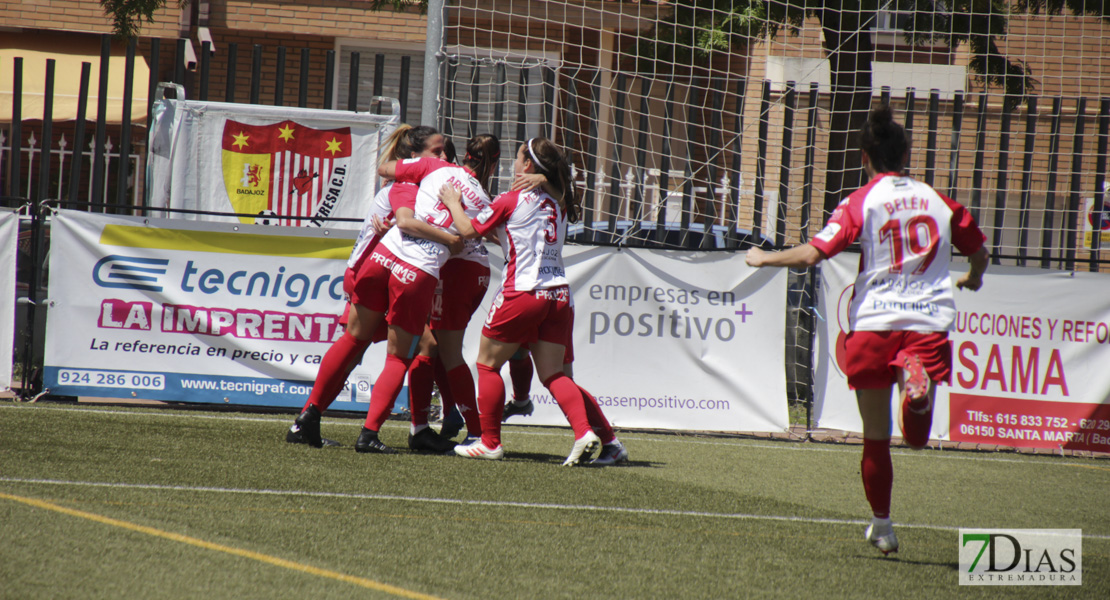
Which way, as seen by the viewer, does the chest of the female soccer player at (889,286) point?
away from the camera

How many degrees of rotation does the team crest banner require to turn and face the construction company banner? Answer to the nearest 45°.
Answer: approximately 45° to its left

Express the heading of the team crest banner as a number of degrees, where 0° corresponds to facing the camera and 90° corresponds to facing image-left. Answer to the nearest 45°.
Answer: approximately 0°

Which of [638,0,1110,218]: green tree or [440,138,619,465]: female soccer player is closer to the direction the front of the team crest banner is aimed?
the female soccer player

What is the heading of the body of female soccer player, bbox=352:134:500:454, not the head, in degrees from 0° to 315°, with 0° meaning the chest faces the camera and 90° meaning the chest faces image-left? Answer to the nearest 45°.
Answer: approximately 225°

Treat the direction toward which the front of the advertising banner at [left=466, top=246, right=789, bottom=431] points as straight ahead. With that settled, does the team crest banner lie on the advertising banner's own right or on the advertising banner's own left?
on the advertising banner's own right

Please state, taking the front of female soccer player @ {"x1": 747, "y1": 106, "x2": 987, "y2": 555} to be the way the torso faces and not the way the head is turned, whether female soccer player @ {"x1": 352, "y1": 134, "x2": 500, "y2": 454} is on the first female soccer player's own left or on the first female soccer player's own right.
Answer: on the first female soccer player's own left

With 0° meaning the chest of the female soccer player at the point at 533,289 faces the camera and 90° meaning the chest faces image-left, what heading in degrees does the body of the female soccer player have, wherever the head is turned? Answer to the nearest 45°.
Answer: approximately 135°

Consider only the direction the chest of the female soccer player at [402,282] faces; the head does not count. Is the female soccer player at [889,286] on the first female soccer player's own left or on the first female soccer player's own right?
on the first female soccer player's own right
